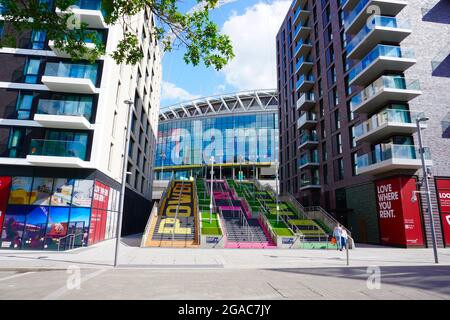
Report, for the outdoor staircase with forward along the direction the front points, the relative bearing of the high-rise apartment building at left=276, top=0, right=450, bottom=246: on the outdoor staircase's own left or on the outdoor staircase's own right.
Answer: on the outdoor staircase's own left

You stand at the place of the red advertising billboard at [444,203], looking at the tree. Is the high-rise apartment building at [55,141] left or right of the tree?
right

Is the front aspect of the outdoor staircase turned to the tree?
yes

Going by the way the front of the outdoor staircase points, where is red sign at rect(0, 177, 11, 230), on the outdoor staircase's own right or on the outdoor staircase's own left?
on the outdoor staircase's own right

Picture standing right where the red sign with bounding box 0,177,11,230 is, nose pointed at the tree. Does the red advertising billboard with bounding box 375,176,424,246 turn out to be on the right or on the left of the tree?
left

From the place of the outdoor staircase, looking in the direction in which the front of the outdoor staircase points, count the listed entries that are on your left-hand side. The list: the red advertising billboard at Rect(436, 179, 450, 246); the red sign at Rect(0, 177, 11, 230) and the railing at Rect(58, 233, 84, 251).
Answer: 1

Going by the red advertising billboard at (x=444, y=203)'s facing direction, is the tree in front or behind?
in front

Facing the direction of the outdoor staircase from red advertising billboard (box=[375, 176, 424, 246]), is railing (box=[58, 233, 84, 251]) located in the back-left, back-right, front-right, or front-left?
front-left

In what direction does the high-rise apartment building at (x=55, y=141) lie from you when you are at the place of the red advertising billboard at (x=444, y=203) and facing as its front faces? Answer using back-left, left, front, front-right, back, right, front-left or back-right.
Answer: front-right

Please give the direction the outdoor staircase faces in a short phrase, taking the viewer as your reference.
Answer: facing the viewer

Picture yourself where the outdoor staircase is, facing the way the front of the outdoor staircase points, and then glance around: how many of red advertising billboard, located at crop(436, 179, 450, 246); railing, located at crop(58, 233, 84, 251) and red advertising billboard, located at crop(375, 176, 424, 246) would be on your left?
2
